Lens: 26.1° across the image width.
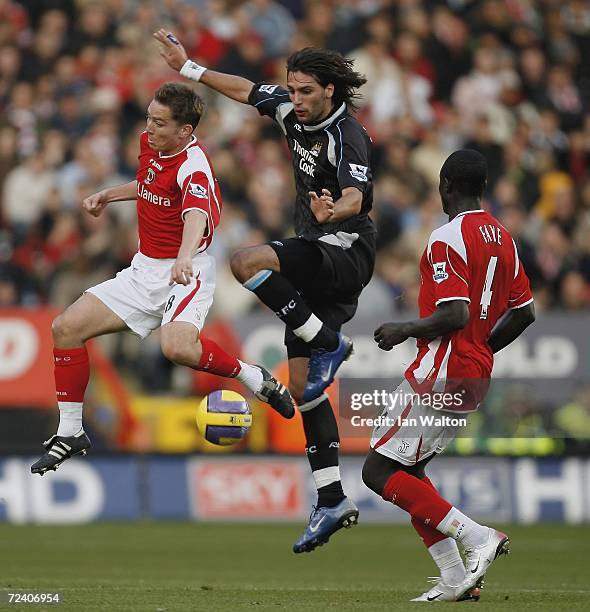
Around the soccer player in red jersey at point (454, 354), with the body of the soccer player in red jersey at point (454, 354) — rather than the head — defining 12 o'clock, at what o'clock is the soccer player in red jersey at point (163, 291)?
the soccer player in red jersey at point (163, 291) is roughly at 11 o'clock from the soccer player in red jersey at point (454, 354).

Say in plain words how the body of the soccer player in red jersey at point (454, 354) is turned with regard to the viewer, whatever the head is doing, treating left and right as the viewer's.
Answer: facing away from the viewer and to the left of the viewer

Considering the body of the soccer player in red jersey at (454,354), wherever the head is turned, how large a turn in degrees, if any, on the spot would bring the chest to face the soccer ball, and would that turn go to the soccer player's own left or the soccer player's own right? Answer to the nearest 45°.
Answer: approximately 45° to the soccer player's own left

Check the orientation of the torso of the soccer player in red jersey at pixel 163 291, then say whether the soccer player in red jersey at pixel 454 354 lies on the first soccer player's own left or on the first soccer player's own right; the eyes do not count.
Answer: on the first soccer player's own left

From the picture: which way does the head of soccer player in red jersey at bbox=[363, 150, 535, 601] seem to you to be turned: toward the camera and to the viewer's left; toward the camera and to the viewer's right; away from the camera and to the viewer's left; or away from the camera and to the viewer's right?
away from the camera and to the viewer's left
